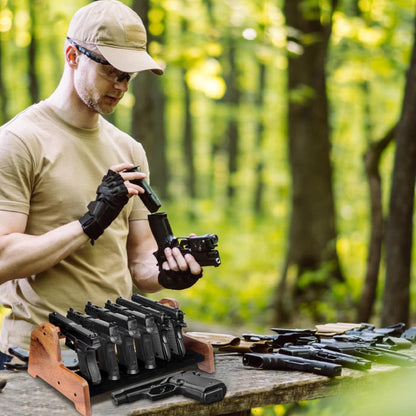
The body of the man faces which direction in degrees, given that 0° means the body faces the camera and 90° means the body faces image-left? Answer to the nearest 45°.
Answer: approximately 315°

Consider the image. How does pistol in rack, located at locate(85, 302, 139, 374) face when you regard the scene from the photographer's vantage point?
facing away from the viewer and to the left of the viewer

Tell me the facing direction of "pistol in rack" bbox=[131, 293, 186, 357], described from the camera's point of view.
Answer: facing away from the viewer and to the left of the viewer

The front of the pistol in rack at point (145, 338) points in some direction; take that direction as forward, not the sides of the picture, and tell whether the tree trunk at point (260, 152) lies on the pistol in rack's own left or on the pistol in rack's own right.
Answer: on the pistol in rack's own right

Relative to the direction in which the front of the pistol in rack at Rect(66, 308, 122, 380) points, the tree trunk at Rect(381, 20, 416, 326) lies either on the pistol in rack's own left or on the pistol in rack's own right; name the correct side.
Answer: on the pistol in rack's own right

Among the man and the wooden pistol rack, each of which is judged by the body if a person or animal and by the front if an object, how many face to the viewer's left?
0

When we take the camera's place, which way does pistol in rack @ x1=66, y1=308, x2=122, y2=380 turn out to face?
facing away from the viewer and to the left of the viewer

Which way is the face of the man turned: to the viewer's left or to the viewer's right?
to the viewer's right

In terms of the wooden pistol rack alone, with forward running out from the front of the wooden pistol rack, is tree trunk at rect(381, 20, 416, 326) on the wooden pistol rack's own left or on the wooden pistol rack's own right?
on the wooden pistol rack's own left

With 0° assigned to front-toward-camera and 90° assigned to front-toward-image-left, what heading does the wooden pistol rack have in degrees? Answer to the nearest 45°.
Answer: approximately 315°
